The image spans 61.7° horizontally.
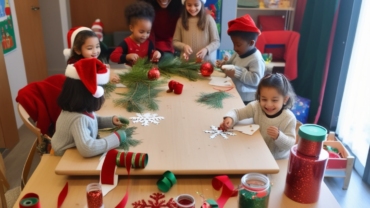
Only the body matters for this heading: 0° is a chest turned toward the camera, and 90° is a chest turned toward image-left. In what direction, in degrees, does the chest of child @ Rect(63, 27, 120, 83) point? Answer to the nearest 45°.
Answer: approximately 315°

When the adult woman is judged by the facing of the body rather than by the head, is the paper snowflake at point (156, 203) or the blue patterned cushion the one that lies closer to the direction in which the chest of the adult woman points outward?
the paper snowflake

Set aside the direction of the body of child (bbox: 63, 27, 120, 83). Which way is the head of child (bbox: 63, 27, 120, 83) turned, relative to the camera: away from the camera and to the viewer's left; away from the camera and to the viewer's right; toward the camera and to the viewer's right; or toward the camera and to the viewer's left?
toward the camera and to the viewer's right

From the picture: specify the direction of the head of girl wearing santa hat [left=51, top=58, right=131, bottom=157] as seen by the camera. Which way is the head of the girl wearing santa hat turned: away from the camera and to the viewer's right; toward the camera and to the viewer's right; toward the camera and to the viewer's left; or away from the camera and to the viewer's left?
away from the camera and to the viewer's right

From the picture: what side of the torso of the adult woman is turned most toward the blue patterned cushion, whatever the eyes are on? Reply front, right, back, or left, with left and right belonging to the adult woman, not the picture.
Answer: left

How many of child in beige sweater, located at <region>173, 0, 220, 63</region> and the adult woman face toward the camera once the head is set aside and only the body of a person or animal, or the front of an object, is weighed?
2

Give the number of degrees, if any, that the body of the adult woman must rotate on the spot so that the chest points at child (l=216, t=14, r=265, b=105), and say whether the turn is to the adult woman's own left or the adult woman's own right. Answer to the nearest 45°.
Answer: approximately 45° to the adult woman's own left

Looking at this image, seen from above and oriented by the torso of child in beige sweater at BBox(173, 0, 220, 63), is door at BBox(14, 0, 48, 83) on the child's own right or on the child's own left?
on the child's own right

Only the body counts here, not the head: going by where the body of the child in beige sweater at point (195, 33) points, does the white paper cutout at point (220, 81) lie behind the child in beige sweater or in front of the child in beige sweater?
in front

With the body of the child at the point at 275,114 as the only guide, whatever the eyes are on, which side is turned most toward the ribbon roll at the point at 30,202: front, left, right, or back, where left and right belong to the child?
front
